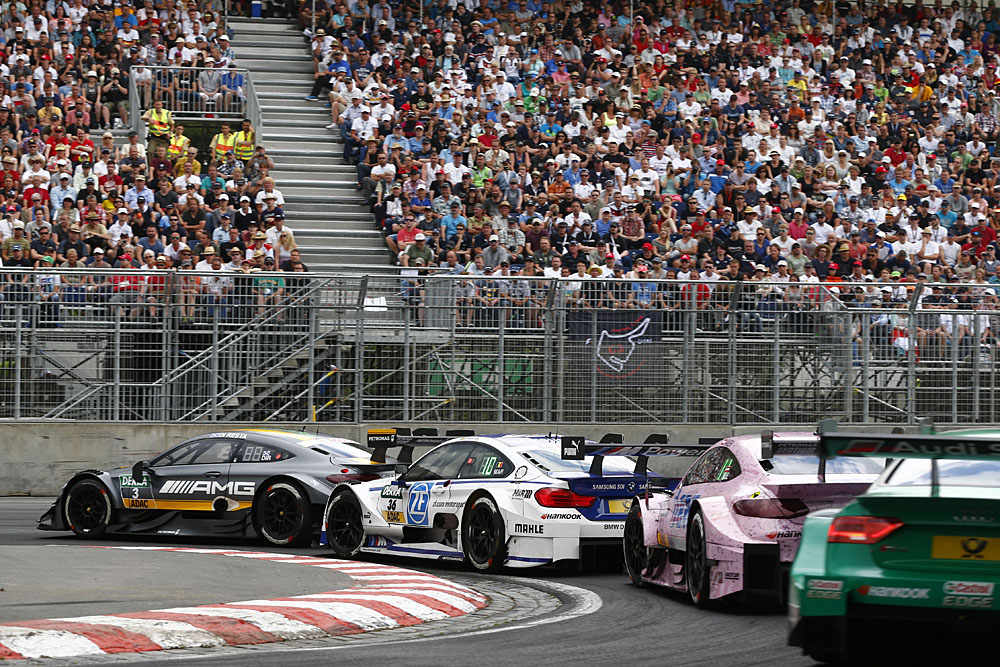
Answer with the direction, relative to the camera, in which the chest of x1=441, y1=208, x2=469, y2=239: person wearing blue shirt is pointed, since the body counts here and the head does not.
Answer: toward the camera

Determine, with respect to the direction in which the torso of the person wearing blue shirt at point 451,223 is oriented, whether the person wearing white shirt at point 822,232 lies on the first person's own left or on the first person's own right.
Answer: on the first person's own left

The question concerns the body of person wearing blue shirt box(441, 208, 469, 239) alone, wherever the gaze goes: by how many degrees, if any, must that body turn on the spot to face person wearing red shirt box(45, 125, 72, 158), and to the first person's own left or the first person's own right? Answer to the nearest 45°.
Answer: approximately 90° to the first person's own right

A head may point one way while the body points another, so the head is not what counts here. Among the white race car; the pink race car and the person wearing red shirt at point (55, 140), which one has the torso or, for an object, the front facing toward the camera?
the person wearing red shirt

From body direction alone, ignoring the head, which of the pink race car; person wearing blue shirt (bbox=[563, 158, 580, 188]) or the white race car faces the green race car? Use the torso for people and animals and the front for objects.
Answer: the person wearing blue shirt

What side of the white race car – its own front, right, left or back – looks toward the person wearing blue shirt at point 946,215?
right

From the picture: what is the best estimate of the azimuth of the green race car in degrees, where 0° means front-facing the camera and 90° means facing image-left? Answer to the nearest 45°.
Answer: approximately 180°

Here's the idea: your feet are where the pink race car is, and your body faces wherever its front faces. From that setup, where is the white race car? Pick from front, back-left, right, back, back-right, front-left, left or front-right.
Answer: front

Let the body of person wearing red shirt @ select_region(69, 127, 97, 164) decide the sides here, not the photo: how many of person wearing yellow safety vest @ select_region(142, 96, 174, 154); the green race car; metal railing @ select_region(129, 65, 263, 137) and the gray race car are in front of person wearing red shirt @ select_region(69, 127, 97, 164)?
2

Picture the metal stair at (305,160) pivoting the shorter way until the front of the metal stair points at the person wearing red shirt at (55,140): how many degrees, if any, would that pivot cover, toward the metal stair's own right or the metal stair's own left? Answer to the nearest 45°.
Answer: approximately 45° to the metal stair's own right

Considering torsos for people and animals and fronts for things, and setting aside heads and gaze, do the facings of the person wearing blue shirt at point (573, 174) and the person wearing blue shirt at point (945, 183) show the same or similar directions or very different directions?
same or similar directions

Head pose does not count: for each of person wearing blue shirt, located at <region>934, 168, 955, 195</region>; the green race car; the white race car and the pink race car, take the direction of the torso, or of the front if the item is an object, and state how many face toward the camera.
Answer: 1

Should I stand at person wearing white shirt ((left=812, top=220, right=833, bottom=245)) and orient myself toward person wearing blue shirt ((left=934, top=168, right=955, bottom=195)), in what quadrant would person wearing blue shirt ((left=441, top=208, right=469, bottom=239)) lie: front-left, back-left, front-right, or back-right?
back-left

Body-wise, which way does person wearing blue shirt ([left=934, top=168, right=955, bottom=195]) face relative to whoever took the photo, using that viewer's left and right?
facing the viewer

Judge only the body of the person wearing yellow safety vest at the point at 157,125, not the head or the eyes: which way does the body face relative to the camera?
toward the camera

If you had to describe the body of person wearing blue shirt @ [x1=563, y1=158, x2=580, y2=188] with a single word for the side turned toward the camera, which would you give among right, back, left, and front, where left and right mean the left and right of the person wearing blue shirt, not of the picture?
front
